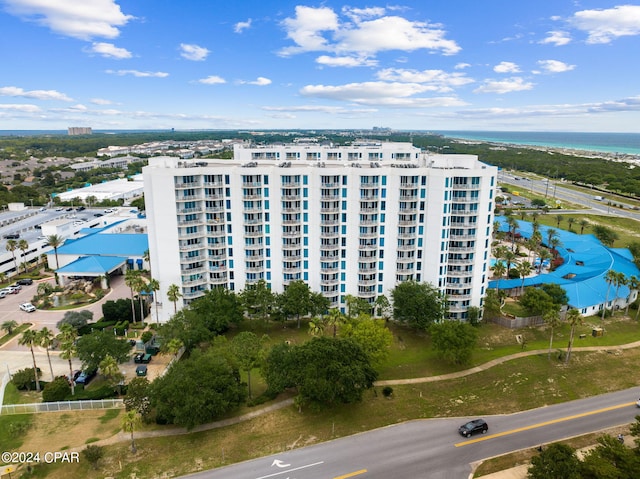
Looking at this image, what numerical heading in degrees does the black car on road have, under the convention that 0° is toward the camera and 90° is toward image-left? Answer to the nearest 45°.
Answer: approximately 45°

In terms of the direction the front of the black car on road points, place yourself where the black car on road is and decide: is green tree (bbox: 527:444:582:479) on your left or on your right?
on your left

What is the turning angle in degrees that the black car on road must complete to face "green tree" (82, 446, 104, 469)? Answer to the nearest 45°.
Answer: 0° — it already faces it

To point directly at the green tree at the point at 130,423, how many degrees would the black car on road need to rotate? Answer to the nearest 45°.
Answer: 0° — it already faces it
